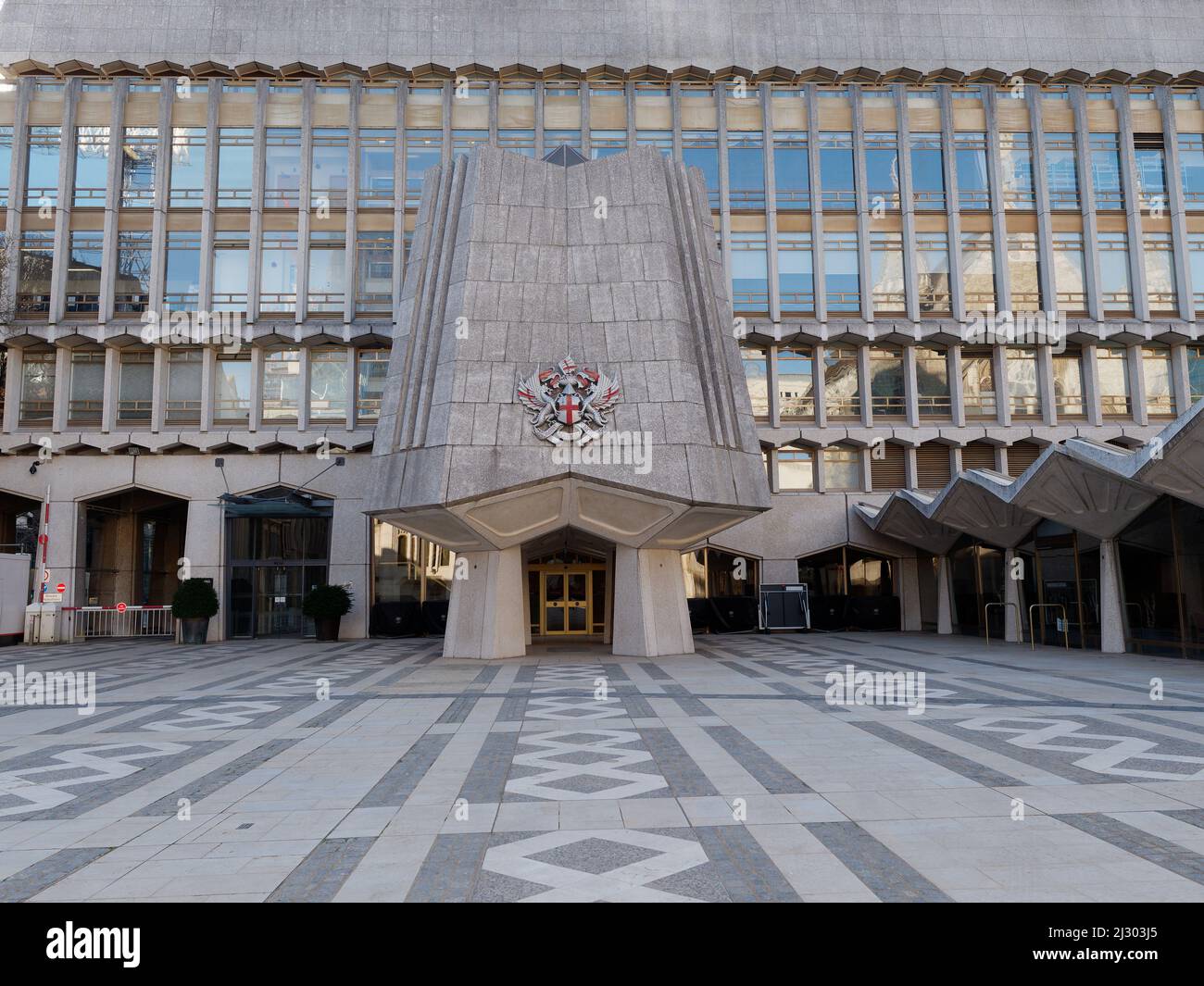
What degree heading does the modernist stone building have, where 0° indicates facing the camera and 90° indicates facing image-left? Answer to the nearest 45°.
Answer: approximately 0°

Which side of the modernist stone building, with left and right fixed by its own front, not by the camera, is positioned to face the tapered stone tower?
front

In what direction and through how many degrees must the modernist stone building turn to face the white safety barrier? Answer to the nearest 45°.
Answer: approximately 90° to its right

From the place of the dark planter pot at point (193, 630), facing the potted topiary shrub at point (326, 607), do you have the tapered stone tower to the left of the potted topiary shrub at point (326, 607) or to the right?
right
